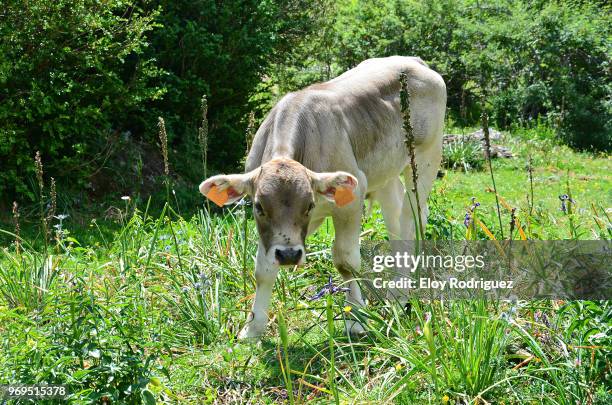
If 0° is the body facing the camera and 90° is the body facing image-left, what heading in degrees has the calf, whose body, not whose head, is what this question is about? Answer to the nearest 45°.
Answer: approximately 45°

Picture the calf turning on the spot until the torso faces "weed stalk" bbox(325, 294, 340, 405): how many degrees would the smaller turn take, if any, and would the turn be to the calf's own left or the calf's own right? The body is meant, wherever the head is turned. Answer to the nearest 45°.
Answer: approximately 45° to the calf's own left

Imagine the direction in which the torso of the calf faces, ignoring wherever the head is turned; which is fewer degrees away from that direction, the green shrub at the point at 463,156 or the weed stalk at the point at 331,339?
the weed stalk

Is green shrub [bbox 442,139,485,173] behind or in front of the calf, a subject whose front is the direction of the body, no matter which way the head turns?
behind
